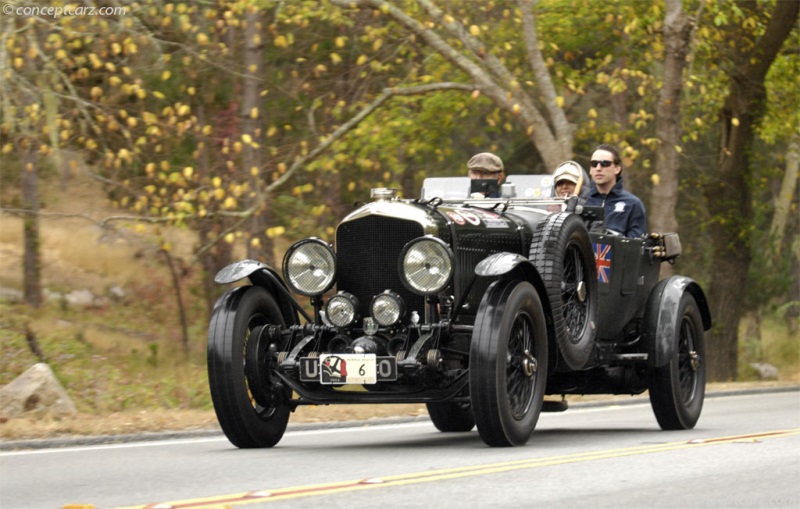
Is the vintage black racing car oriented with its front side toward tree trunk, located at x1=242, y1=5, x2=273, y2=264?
no

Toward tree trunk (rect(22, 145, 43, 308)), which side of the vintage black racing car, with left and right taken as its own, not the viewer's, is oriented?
right

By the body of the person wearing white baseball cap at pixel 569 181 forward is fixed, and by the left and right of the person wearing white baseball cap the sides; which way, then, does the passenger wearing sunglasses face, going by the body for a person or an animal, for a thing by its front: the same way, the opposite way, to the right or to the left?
the same way

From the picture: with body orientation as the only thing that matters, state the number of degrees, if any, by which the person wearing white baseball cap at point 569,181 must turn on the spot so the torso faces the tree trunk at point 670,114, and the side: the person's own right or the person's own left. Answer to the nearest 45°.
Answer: approximately 135° to the person's own right

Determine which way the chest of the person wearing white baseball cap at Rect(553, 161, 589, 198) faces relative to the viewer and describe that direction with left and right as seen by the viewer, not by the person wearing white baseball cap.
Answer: facing the viewer and to the left of the viewer

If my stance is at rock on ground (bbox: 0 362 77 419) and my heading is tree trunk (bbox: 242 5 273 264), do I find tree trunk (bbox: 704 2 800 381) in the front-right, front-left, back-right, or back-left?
front-right

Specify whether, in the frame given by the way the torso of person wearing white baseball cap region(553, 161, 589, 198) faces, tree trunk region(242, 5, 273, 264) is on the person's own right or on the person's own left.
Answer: on the person's own right

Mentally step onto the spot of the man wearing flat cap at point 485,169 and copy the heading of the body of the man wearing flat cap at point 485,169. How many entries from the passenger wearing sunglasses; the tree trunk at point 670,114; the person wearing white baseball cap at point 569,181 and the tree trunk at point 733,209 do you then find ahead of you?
0

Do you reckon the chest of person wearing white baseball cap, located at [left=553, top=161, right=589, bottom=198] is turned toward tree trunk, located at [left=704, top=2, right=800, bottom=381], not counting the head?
no

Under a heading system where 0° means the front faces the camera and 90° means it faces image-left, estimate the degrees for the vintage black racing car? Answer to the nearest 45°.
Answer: approximately 45°

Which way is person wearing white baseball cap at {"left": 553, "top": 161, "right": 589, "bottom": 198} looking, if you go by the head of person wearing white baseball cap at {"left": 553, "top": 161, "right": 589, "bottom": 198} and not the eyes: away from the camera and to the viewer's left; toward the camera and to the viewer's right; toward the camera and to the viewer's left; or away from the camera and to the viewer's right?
toward the camera and to the viewer's left

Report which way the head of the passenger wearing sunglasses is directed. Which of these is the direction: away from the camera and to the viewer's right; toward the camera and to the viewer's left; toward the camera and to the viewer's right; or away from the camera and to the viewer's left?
toward the camera and to the viewer's left

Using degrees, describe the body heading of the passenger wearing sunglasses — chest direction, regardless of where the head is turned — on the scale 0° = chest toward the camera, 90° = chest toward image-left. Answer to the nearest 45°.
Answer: approximately 45°

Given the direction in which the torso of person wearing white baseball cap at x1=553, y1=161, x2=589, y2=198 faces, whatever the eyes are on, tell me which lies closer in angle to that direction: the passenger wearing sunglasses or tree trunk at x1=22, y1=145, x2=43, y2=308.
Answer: the tree trunk

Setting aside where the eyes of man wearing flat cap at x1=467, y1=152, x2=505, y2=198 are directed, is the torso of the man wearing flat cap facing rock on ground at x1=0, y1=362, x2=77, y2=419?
no

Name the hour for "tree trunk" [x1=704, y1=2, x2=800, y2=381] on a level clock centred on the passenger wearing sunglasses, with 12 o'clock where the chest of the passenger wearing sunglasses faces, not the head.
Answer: The tree trunk is roughly at 5 o'clock from the passenger wearing sunglasses.

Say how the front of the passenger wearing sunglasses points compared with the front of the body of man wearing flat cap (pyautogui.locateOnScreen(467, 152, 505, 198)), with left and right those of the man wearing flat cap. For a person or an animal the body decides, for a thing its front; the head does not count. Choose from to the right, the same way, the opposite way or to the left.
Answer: the same way
